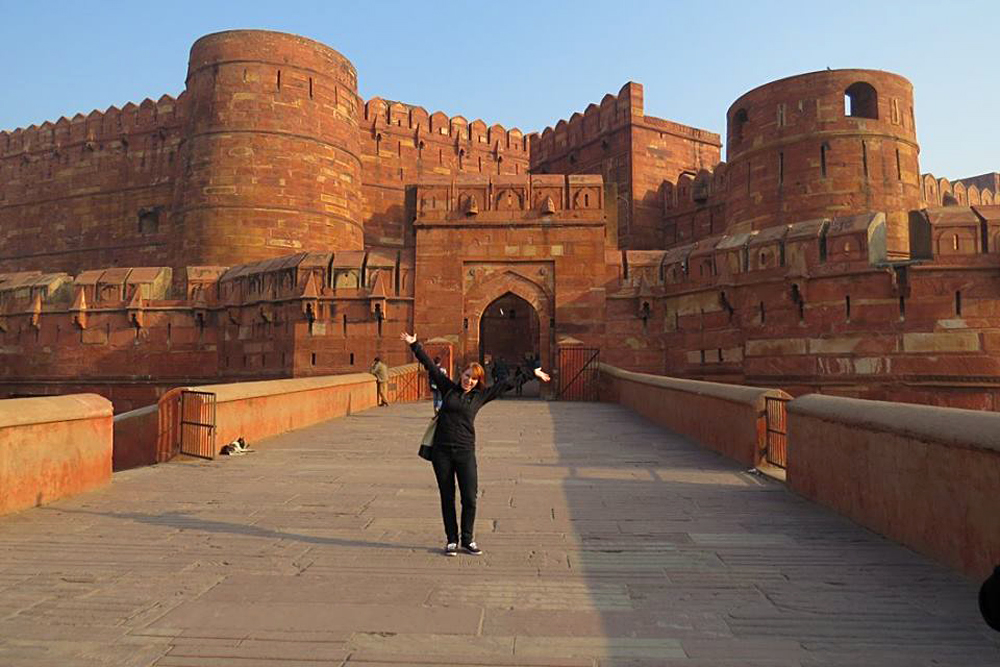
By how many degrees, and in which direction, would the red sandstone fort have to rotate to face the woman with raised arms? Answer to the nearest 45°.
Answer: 0° — it already faces them

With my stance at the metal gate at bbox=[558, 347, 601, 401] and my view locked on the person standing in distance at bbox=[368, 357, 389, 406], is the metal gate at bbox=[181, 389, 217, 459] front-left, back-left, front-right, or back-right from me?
front-left

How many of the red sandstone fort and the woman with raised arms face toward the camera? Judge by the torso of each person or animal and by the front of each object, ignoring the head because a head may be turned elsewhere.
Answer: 2

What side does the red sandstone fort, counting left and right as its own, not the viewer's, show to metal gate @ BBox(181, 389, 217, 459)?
front

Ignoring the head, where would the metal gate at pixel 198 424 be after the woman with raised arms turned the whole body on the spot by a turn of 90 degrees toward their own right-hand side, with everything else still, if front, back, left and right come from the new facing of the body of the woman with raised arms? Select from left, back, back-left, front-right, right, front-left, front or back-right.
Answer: front-right

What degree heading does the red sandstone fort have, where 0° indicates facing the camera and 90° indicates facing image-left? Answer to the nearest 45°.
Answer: approximately 0°

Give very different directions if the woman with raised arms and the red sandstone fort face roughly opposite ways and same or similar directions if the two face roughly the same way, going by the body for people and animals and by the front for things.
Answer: same or similar directions

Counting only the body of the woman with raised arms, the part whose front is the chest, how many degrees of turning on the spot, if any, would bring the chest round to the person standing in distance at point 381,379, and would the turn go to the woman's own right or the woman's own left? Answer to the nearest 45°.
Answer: approximately 180°

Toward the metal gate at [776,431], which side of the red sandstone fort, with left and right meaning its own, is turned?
front

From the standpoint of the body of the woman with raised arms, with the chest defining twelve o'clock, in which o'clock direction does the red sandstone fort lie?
The red sandstone fort is roughly at 6 o'clock from the woman with raised arms.

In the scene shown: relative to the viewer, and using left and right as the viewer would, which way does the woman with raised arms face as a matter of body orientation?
facing the viewer

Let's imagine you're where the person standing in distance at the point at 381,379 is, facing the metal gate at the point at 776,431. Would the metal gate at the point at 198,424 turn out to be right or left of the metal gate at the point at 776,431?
right
